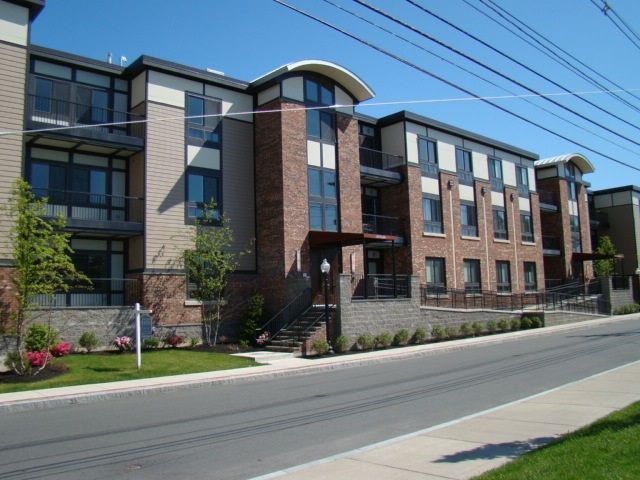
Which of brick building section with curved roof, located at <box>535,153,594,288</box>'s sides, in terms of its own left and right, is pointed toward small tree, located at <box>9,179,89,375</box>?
right

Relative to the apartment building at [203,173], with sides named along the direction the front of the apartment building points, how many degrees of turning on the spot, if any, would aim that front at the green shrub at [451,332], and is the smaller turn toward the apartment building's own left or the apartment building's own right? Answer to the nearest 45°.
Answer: approximately 45° to the apartment building's own left

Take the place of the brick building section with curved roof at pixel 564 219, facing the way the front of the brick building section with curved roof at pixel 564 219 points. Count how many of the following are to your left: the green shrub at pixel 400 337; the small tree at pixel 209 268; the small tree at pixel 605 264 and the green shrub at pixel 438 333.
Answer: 1

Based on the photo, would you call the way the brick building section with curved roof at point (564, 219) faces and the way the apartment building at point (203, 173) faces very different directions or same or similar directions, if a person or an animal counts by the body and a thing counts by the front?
same or similar directions

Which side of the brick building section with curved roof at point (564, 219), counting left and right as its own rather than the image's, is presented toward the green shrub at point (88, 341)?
right

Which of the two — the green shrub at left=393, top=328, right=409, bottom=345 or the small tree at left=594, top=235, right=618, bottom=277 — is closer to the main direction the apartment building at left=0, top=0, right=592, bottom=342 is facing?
the green shrub

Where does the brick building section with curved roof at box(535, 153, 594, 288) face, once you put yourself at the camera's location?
facing the viewer and to the right of the viewer

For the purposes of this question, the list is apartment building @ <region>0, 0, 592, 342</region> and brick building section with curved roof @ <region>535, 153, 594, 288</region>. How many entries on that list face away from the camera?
0

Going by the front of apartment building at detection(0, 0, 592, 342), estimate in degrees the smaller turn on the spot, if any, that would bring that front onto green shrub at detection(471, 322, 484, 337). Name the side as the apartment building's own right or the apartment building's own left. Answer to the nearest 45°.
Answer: approximately 45° to the apartment building's own left

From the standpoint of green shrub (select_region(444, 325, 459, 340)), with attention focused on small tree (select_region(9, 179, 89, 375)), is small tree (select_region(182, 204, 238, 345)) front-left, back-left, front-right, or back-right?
front-right

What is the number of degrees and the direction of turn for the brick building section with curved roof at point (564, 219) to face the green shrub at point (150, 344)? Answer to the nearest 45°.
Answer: approximately 90° to its right

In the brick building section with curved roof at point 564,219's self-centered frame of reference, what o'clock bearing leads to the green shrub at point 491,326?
The green shrub is roughly at 2 o'clock from the brick building section with curved roof.

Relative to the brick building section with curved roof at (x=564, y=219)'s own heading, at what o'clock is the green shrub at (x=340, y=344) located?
The green shrub is roughly at 2 o'clock from the brick building section with curved roof.

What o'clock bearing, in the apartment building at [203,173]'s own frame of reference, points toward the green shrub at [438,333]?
The green shrub is roughly at 10 o'clock from the apartment building.
